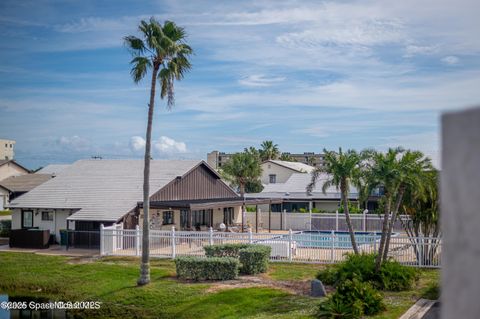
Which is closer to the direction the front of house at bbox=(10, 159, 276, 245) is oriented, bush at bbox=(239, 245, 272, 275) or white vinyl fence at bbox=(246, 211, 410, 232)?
the bush

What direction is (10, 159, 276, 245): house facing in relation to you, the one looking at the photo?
facing the viewer and to the right of the viewer

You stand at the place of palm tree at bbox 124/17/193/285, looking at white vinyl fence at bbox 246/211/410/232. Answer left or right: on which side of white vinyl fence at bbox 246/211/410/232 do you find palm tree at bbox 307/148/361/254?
right

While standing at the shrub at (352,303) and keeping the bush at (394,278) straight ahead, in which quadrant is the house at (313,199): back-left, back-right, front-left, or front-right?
front-left

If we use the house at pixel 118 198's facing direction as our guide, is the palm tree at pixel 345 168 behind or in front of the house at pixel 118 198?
in front

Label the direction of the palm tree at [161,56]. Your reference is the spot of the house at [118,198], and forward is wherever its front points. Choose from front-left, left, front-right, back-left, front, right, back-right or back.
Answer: front-right

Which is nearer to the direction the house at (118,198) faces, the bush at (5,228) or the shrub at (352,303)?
the shrub

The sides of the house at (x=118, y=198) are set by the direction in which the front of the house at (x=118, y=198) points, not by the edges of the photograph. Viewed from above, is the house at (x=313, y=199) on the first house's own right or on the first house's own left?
on the first house's own left

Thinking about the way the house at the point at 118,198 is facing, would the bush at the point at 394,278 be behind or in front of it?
in front
